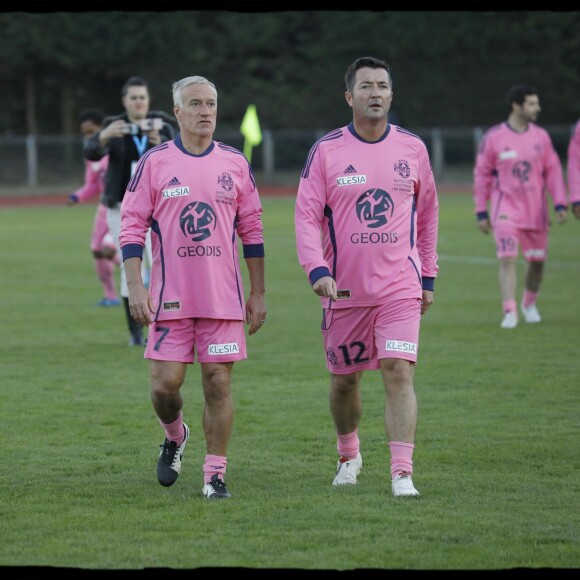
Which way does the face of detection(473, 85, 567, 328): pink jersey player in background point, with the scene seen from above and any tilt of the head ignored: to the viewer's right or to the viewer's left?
to the viewer's right

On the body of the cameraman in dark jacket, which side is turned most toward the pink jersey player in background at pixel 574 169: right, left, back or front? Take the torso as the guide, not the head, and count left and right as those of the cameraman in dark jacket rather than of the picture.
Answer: left

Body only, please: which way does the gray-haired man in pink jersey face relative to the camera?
toward the camera

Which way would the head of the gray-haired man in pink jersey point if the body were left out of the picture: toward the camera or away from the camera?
toward the camera

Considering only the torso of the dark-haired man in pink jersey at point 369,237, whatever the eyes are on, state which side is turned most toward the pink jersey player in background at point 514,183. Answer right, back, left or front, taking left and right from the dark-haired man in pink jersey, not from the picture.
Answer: back

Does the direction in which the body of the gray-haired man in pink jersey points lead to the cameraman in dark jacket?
no

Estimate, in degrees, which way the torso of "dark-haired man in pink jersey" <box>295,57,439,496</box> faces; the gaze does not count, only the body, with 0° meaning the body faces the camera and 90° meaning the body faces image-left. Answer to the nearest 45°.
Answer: approximately 0°

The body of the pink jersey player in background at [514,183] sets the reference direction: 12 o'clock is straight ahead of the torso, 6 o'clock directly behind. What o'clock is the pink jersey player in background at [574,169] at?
the pink jersey player in background at [574,169] is roughly at 8 o'clock from the pink jersey player in background at [514,183].

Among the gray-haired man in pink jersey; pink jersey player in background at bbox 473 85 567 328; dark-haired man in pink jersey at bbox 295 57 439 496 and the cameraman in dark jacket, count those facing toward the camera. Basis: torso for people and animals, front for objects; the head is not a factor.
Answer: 4

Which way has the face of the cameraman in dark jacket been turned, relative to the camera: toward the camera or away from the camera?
toward the camera

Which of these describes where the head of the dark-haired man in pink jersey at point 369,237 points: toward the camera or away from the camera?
toward the camera

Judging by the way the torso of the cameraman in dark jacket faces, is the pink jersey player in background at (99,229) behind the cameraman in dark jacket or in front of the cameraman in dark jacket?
behind

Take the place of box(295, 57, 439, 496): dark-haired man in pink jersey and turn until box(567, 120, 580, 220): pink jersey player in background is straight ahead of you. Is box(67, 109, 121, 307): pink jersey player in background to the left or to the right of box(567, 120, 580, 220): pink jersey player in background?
left

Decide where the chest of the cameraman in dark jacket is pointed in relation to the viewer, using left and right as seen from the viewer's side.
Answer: facing the viewer

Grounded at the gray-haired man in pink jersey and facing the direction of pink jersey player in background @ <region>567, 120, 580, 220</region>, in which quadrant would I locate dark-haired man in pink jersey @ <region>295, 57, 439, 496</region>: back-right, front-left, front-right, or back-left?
front-right

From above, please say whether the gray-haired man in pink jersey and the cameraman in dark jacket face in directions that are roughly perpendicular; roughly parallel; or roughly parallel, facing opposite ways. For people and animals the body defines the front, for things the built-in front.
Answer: roughly parallel

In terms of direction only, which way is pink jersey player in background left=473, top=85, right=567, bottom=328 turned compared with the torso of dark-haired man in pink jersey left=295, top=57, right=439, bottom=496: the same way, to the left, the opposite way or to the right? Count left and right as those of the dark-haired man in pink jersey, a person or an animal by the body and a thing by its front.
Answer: the same way

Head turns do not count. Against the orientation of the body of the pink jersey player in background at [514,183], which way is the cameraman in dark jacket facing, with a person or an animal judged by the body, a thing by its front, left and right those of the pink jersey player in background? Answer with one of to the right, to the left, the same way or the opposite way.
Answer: the same way

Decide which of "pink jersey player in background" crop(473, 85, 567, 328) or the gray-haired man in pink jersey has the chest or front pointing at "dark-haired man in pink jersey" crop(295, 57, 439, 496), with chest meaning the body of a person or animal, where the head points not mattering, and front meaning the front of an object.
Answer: the pink jersey player in background

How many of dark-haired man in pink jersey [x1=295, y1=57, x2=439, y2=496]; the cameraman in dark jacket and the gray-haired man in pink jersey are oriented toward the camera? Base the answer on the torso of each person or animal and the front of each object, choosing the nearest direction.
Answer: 3

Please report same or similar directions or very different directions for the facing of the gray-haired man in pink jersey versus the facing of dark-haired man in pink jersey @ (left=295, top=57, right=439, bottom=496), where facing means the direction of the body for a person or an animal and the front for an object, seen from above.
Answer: same or similar directions
